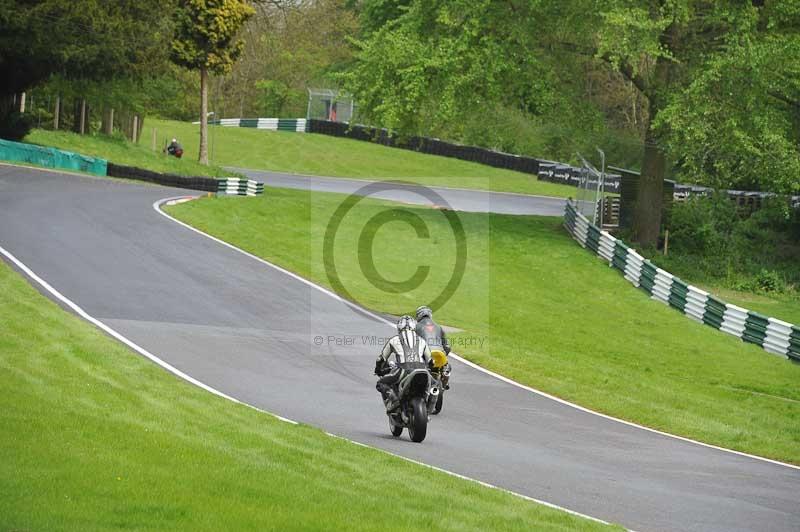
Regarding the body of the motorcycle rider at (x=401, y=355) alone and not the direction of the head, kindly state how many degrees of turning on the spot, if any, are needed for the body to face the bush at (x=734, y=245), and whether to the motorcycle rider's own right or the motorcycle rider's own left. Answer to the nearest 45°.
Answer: approximately 45° to the motorcycle rider's own right

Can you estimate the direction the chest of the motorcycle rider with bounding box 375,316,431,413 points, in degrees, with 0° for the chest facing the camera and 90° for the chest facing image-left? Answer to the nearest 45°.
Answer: approximately 180°

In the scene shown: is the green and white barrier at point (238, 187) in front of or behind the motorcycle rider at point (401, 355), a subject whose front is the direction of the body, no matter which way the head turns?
in front

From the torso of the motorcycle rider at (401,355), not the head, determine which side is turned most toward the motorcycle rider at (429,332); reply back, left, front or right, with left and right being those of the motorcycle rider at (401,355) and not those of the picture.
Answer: front

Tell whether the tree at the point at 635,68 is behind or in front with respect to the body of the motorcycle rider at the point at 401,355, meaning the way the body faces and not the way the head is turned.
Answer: in front

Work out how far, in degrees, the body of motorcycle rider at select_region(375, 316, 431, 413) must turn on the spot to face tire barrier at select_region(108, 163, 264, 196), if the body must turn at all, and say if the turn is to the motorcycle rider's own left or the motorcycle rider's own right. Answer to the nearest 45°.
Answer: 0° — they already face it

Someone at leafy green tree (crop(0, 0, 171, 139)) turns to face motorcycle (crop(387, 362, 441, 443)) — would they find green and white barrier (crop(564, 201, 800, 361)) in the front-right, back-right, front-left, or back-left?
front-left

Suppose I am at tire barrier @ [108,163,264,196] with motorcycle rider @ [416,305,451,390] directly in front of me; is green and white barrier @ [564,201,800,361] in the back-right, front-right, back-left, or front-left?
front-left

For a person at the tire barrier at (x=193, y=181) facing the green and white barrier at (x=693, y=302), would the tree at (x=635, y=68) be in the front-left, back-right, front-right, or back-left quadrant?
front-left

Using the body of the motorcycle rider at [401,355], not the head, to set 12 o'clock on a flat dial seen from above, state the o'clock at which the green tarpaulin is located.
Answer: The green tarpaulin is roughly at 11 o'clock from the motorcycle rider.

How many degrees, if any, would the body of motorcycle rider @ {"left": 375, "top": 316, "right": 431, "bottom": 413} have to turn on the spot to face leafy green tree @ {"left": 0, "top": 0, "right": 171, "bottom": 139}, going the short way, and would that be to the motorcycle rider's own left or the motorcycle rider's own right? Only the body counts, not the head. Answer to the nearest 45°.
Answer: approximately 45° to the motorcycle rider's own left

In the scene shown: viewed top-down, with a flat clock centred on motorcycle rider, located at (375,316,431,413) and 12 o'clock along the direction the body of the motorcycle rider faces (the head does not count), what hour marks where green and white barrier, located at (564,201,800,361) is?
The green and white barrier is roughly at 1 o'clock from the motorcycle rider.
